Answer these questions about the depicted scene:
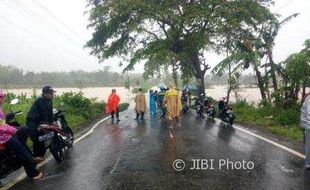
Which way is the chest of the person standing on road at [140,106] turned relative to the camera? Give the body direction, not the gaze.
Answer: away from the camera

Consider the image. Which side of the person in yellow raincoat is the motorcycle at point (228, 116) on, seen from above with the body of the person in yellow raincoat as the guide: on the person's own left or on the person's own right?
on the person's own right

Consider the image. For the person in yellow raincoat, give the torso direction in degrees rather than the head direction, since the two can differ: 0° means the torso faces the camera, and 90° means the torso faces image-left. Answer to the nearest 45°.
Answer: approximately 180°

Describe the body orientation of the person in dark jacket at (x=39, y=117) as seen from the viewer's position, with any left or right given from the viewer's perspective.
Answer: facing to the right of the viewer

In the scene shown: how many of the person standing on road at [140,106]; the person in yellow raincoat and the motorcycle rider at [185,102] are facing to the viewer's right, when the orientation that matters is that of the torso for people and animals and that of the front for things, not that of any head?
0

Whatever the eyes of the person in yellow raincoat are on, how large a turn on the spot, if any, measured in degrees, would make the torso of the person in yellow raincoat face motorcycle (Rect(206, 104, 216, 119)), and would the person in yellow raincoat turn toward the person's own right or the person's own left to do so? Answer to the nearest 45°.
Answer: approximately 45° to the person's own right

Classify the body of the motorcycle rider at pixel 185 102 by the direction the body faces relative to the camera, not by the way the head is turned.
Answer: away from the camera

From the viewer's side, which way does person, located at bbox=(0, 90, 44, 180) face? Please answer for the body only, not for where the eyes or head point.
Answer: to the viewer's right

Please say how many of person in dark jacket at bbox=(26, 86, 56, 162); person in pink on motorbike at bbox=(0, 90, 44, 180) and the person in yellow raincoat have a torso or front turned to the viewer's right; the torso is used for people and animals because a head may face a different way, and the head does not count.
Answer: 2

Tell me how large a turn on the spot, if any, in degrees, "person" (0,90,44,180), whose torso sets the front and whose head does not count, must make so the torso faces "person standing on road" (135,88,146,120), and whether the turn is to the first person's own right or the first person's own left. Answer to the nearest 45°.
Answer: approximately 45° to the first person's own left

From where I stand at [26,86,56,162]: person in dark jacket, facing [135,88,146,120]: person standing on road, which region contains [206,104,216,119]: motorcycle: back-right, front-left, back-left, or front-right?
front-right

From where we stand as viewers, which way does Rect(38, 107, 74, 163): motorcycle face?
facing the viewer and to the right of the viewer
